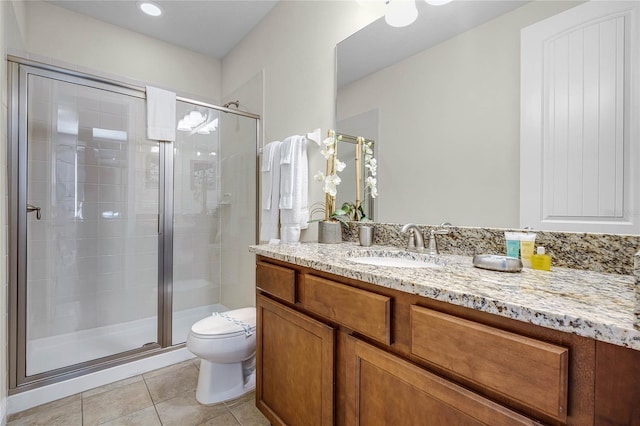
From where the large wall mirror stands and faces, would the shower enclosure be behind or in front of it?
in front

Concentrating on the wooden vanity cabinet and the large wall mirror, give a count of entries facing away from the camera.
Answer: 0

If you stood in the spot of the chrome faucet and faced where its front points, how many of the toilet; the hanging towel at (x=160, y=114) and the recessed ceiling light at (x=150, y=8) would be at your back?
0

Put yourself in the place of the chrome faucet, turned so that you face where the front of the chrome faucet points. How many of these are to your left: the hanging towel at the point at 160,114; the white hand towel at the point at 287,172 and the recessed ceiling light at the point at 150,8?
0

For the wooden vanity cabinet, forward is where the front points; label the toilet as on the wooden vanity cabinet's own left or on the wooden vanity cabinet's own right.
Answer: on the wooden vanity cabinet's own right

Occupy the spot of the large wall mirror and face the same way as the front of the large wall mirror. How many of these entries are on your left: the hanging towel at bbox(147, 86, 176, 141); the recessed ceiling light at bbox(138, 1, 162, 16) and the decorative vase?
0

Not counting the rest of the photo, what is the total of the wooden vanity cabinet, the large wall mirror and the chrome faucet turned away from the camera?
0

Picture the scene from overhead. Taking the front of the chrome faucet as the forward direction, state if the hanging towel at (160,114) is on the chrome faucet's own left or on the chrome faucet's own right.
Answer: on the chrome faucet's own right

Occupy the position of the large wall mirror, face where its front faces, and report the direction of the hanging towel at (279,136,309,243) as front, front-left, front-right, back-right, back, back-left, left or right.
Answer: front-right

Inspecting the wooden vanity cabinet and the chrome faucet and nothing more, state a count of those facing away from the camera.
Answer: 0

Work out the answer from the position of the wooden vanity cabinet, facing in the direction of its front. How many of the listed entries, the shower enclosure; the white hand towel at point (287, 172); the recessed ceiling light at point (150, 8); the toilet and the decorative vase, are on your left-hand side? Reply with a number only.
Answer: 0

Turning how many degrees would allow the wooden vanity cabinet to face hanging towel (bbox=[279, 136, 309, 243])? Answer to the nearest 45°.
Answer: approximately 90° to its right

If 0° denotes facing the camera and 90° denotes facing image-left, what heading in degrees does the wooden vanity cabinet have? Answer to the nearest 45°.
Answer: approximately 45°

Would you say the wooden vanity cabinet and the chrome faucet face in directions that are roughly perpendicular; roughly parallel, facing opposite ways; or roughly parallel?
roughly parallel

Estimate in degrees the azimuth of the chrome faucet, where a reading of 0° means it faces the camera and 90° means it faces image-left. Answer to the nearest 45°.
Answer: approximately 45°

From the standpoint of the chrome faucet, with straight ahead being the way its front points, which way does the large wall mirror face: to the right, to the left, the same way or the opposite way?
the same way

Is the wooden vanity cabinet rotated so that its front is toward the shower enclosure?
no

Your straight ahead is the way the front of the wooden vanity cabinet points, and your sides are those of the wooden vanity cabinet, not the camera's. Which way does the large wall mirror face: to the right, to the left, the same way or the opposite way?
the same way

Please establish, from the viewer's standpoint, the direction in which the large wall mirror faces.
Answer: facing the viewer and to the left of the viewer
